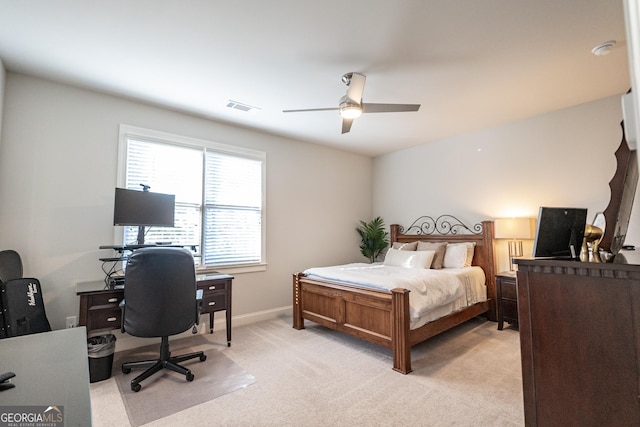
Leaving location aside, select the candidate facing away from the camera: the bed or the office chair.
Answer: the office chair

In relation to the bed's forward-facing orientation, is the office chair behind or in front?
in front

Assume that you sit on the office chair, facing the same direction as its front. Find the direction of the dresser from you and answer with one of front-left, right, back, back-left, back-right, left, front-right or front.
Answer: back-right

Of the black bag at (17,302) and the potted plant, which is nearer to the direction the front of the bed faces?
the black bag

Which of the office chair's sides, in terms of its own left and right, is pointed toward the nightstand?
right

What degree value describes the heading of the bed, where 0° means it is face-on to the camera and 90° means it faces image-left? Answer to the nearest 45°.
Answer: approximately 45°

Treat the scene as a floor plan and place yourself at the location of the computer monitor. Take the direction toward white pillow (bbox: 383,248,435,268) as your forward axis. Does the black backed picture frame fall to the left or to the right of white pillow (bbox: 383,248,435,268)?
right

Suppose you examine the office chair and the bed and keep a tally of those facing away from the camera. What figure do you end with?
1

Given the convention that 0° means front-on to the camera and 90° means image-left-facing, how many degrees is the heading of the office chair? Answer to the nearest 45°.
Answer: approximately 180°

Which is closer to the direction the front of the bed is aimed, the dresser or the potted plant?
the dresser
